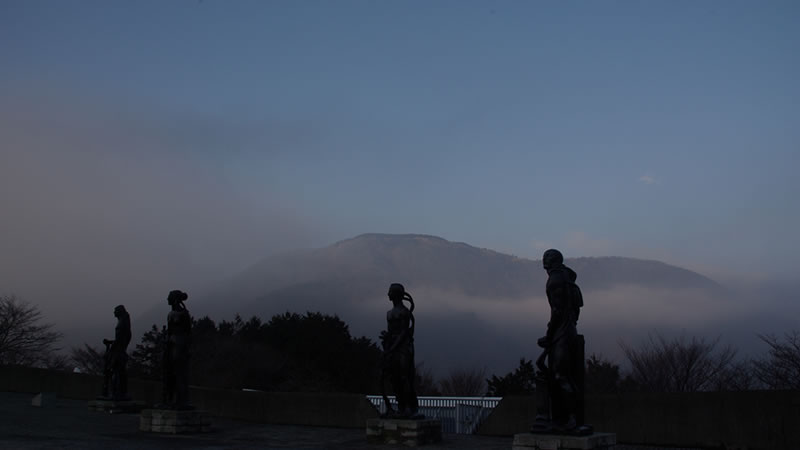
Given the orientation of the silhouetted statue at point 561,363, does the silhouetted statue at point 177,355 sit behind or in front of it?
in front

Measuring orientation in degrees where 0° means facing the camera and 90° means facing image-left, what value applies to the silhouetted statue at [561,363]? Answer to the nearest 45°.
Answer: approximately 90°

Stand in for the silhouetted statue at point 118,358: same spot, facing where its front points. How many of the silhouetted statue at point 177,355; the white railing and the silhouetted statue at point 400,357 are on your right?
0

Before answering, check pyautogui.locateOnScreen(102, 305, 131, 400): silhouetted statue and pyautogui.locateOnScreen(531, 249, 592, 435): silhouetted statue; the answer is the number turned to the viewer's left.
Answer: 2

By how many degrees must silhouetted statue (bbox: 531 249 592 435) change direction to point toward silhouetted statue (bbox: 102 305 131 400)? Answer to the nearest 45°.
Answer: approximately 45° to its right

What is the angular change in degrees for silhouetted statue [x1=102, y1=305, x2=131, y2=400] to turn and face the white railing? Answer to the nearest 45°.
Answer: approximately 135° to its left

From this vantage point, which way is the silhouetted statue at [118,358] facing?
to the viewer's left

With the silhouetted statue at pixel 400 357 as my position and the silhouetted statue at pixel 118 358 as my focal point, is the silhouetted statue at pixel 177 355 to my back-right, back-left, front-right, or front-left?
front-left

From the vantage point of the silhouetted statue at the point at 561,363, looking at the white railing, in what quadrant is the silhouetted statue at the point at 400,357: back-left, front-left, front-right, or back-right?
front-left
